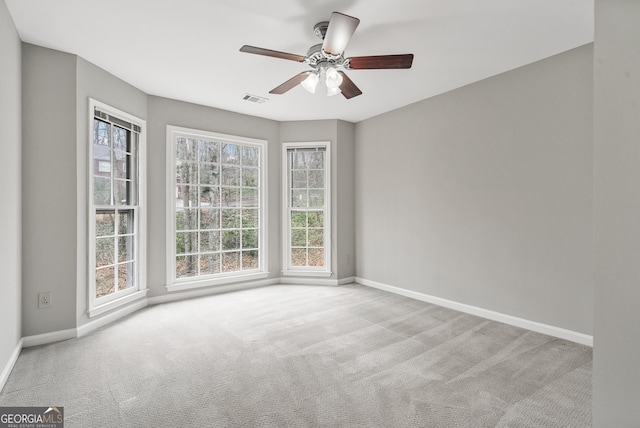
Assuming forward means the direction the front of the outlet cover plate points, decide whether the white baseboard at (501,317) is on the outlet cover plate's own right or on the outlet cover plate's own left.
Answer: on the outlet cover plate's own left

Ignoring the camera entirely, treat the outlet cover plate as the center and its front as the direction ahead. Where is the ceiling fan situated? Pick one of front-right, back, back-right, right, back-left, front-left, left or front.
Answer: front-left

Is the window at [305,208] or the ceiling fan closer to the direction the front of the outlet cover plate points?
the ceiling fan

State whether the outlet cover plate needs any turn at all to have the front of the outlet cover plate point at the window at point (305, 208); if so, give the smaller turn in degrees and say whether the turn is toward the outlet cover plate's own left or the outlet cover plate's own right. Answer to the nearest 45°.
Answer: approximately 90° to the outlet cover plate's own left

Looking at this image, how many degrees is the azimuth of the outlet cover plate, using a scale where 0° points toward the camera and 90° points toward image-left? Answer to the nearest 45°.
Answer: approximately 0°

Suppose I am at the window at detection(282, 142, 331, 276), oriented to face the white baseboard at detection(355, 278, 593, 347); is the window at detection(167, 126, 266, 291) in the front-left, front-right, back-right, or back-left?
back-right

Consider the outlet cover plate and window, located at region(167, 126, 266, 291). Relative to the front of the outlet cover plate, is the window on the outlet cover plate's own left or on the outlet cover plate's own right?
on the outlet cover plate's own left

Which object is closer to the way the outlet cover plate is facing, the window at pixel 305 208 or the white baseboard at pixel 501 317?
the white baseboard

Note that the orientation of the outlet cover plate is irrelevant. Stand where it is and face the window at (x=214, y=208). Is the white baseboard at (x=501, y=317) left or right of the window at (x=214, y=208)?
right
